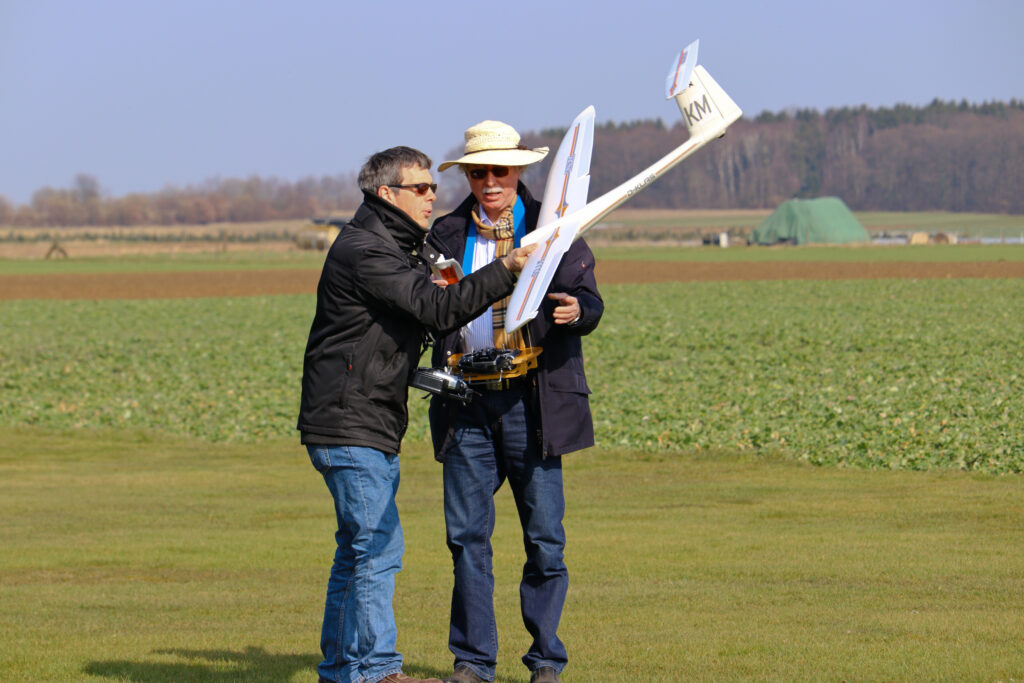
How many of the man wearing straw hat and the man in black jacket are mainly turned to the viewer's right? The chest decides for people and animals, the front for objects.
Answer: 1

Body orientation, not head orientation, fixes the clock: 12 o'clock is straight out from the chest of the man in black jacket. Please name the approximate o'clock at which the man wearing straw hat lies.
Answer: The man wearing straw hat is roughly at 11 o'clock from the man in black jacket.

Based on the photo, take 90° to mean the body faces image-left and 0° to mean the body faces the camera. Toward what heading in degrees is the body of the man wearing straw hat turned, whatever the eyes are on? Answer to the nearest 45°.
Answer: approximately 0°

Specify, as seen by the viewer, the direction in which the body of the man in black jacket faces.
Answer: to the viewer's right

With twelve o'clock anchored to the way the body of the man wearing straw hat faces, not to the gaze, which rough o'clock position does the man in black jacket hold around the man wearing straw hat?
The man in black jacket is roughly at 2 o'clock from the man wearing straw hat.

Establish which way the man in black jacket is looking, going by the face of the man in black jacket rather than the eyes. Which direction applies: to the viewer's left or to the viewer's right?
to the viewer's right

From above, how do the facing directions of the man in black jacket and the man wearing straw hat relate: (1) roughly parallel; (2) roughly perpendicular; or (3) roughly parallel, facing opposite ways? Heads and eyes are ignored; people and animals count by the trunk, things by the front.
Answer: roughly perpendicular
